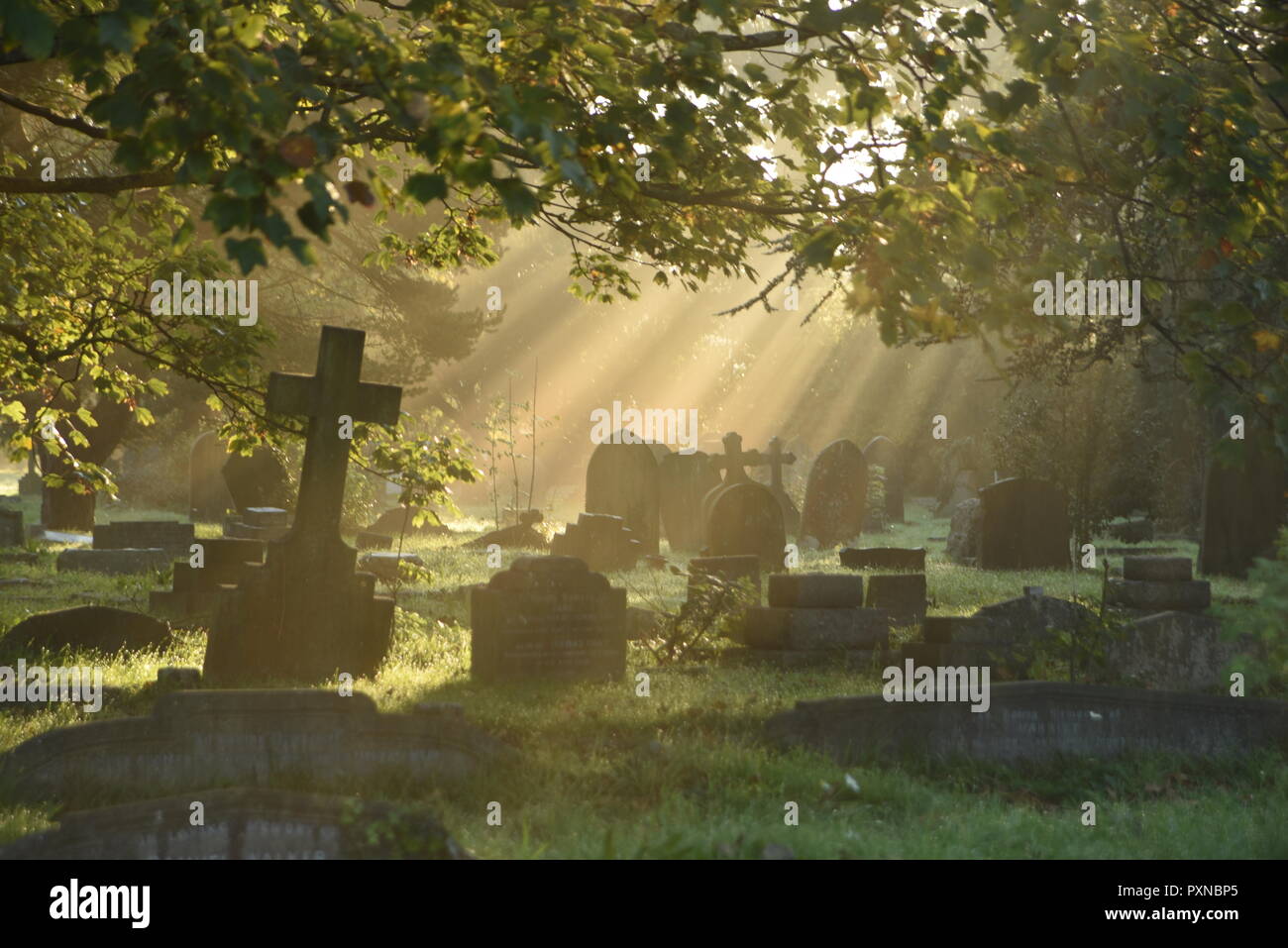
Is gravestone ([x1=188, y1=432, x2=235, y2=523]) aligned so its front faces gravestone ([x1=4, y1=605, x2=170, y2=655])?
yes

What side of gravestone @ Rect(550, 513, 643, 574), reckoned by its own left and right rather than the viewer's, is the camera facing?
front

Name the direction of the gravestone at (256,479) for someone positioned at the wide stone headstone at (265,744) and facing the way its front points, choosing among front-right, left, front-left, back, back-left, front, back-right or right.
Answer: back

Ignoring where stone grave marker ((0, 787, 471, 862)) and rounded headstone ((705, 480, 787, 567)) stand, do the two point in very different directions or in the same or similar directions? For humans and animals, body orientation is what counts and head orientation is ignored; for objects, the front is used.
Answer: same or similar directions

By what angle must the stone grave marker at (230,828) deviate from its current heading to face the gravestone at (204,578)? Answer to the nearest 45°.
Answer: approximately 180°

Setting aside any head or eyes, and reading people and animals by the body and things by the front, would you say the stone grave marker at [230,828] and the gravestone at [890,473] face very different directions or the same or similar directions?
same or similar directions

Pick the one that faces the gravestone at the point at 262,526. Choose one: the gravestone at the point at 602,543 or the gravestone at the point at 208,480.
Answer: the gravestone at the point at 208,480

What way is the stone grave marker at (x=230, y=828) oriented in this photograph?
toward the camera

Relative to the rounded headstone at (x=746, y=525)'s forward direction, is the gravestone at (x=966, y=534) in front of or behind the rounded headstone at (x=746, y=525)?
behind

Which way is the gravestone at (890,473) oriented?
toward the camera

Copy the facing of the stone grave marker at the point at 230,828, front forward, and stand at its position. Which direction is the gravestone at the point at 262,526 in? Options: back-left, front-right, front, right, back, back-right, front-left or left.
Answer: back

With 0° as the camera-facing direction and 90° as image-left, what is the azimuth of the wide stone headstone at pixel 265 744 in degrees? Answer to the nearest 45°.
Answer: approximately 0°

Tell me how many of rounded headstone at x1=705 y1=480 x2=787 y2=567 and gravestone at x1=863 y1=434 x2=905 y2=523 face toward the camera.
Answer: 2

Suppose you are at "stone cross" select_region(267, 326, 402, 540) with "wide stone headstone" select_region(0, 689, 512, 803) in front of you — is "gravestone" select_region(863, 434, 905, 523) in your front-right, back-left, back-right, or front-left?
back-left

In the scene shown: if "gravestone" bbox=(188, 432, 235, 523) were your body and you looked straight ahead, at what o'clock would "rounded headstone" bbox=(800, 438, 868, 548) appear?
The rounded headstone is roughly at 10 o'clock from the gravestone.
